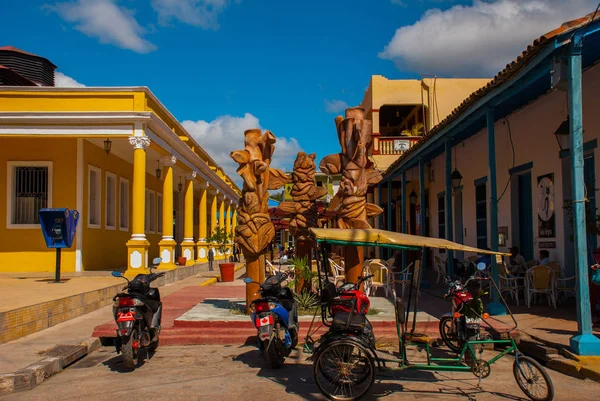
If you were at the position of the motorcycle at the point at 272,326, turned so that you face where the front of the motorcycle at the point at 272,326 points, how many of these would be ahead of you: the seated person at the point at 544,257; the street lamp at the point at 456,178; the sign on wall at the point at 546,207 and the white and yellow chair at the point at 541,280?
4

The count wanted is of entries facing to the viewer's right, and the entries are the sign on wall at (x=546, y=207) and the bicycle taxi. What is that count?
1

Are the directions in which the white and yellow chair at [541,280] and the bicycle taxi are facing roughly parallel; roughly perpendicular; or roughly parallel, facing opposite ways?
roughly perpendicular

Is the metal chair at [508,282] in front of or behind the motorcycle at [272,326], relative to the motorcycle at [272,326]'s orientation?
in front

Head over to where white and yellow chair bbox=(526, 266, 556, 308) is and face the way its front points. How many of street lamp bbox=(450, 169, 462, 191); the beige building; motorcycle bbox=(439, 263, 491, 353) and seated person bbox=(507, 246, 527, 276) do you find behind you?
1

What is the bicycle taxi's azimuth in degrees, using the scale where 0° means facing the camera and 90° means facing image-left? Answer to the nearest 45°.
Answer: approximately 270°

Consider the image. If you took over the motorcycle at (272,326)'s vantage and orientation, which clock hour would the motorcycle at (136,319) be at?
the motorcycle at (136,319) is roughly at 8 o'clock from the motorcycle at (272,326).

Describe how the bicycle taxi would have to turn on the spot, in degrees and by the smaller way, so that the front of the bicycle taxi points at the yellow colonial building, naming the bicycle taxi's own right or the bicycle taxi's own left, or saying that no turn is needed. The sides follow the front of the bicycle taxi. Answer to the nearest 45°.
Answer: approximately 135° to the bicycle taxi's own left

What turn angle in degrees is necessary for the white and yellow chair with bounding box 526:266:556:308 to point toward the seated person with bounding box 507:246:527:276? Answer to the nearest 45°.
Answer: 0° — it already faces them

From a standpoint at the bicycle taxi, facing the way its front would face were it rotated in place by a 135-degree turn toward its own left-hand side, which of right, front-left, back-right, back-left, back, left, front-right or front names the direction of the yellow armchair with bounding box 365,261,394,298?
front-right
